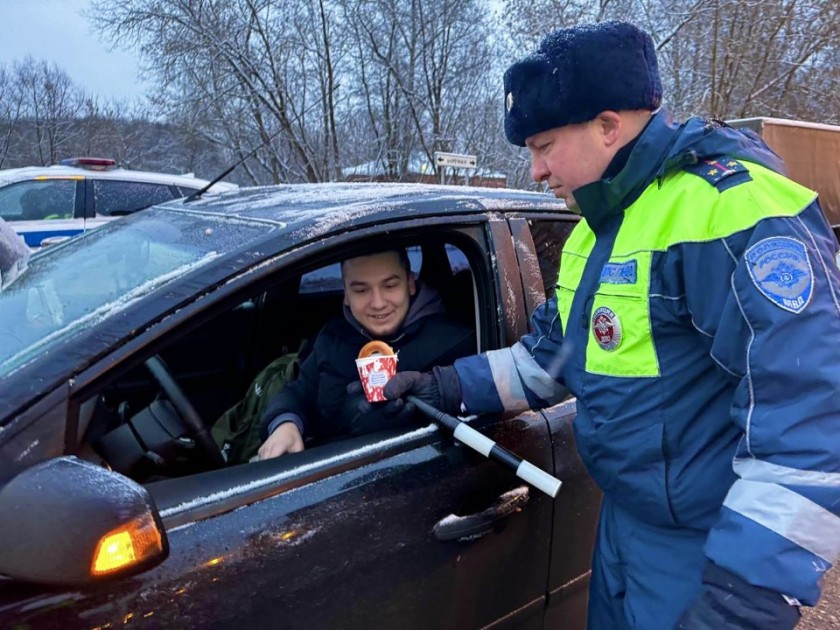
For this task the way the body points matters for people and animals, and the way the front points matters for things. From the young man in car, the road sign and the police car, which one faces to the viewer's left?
the police car

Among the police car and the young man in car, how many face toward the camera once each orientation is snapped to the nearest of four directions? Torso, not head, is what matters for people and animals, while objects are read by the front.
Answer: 1

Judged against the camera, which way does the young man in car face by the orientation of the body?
toward the camera

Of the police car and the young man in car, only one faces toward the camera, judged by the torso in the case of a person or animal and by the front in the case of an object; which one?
the young man in car

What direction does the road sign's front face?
toward the camera

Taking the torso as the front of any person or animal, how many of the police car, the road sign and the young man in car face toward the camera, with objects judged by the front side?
2

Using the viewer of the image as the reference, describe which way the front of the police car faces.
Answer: facing to the left of the viewer

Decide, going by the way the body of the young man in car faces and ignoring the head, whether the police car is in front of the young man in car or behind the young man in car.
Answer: behind

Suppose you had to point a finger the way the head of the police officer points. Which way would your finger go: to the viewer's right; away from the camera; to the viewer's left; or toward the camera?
to the viewer's left

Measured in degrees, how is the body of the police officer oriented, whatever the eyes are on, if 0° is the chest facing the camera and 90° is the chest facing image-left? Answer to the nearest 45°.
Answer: approximately 45°

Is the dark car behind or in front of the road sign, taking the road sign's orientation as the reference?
in front

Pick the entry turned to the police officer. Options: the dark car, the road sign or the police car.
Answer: the road sign
